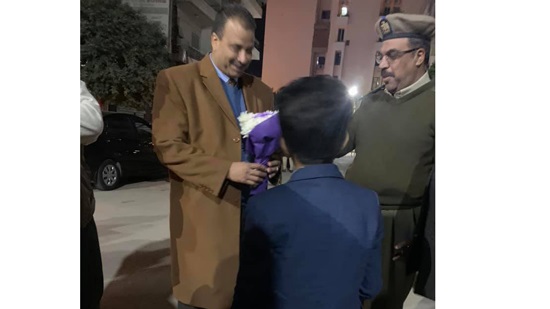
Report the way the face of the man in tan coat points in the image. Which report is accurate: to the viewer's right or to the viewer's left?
to the viewer's right

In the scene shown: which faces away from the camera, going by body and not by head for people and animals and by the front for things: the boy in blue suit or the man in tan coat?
the boy in blue suit

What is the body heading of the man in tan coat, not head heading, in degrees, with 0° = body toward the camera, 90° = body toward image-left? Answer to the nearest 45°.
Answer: approximately 315°

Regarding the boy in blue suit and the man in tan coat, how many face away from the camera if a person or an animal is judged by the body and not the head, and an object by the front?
1

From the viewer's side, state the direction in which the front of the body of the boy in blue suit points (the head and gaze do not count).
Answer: away from the camera
